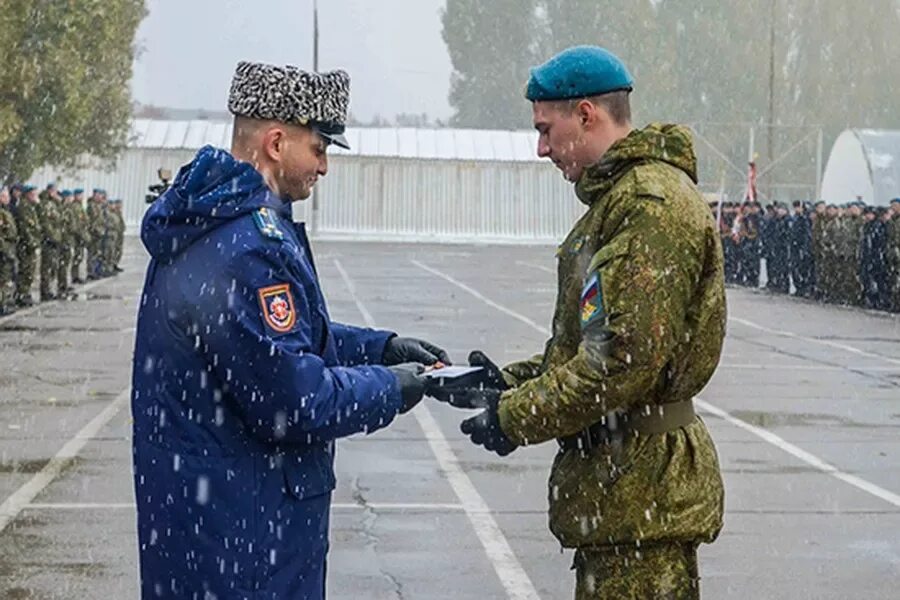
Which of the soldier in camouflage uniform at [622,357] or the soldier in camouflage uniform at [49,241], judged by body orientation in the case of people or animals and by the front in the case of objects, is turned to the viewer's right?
the soldier in camouflage uniform at [49,241]

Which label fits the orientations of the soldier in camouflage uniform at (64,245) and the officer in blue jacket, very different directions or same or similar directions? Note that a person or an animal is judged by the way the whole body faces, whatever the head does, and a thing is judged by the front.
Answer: same or similar directions

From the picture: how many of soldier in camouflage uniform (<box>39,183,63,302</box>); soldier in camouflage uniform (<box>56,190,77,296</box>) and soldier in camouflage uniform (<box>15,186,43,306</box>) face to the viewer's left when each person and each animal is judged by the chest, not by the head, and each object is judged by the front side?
0

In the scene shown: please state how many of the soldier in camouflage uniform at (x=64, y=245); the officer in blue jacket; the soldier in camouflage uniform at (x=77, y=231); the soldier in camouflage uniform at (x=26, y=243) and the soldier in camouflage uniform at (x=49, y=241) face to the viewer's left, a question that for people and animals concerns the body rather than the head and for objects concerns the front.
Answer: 0

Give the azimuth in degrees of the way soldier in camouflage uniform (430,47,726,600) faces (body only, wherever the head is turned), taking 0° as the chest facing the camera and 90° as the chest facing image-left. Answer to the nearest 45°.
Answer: approximately 90°

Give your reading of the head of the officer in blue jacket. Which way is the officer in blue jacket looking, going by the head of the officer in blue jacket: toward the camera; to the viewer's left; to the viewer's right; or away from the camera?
to the viewer's right

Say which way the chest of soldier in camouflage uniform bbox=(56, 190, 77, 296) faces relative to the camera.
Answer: to the viewer's right

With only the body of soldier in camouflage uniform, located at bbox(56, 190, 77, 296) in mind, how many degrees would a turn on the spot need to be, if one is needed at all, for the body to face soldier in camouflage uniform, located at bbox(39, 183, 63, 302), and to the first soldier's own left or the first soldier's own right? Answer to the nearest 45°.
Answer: approximately 90° to the first soldier's own right

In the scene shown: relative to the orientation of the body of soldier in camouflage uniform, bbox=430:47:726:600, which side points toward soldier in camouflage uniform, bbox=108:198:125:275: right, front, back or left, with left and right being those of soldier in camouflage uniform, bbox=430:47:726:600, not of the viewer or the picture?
right

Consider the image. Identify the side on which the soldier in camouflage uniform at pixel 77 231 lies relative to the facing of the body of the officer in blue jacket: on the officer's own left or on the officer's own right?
on the officer's own left

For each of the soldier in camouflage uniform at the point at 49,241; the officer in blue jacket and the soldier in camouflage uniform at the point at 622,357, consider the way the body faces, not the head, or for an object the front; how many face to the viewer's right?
2

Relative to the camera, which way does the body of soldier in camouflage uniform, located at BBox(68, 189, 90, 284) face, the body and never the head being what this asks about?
to the viewer's right

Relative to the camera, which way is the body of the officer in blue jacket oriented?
to the viewer's right

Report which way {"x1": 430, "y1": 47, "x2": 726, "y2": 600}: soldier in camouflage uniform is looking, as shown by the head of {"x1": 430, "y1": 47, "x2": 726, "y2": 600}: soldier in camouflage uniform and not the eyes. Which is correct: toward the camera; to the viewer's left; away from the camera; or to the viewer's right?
to the viewer's left

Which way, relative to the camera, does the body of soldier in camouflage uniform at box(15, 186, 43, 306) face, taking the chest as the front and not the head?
to the viewer's right

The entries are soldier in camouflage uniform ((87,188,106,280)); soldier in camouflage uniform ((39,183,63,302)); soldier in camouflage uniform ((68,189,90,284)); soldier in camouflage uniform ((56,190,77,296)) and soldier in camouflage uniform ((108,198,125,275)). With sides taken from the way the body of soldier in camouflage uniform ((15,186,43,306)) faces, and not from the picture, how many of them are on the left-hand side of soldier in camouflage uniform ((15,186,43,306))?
5
